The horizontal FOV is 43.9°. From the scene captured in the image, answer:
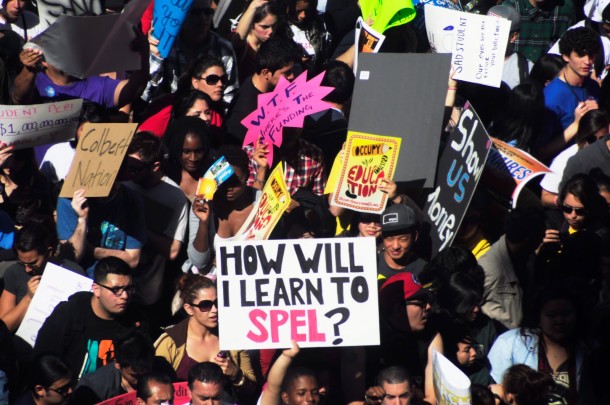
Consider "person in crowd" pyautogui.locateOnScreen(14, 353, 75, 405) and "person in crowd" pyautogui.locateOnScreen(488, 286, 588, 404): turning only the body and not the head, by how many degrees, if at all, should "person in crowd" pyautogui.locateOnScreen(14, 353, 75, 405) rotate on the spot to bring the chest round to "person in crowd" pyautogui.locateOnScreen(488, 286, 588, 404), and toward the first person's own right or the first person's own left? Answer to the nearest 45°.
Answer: approximately 45° to the first person's own left

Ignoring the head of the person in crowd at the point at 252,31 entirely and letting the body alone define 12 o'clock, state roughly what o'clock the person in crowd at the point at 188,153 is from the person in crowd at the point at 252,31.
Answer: the person in crowd at the point at 188,153 is roughly at 2 o'clock from the person in crowd at the point at 252,31.

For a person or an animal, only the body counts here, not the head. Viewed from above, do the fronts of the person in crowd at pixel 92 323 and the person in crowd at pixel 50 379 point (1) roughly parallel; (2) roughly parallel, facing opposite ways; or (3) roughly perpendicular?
roughly parallel

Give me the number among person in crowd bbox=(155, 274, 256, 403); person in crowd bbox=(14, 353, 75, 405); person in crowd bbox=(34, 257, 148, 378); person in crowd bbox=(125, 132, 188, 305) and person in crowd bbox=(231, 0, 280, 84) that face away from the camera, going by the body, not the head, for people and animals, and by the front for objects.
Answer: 0

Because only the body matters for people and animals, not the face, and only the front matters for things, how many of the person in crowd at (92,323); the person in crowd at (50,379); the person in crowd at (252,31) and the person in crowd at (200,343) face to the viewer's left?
0

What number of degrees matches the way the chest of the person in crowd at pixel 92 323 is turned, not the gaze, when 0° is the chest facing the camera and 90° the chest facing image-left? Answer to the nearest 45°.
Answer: approximately 315°

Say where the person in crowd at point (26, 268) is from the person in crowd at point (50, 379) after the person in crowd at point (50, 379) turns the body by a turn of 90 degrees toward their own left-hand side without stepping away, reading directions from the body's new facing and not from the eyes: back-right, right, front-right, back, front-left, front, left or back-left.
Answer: front-left

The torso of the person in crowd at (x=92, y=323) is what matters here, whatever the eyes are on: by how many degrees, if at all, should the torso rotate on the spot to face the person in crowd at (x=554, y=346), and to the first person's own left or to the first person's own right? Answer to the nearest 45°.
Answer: approximately 45° to the first person's own left

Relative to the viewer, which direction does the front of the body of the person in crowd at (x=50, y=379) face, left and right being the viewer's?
facing the viewer and to the right of the viewer

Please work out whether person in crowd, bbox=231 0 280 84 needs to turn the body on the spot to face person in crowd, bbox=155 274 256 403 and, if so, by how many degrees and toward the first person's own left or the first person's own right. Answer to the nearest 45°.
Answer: approximately 45° to the first person's own right

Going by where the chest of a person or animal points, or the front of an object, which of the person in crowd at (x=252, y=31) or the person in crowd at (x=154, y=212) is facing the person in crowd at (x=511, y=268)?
the person in crowd at (x=252, y=31)

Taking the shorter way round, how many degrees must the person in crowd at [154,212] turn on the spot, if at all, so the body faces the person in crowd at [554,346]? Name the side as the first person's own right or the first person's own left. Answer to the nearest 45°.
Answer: approximately 90° to the first person's own left

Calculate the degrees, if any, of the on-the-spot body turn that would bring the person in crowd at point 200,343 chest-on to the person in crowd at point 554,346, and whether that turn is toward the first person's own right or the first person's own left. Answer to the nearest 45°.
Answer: approximately 45° to the first person's own left

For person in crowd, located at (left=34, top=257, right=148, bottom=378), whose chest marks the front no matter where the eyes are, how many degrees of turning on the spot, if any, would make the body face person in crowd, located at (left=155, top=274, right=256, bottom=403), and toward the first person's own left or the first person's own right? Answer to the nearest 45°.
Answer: approximately 45° to the first person's own left

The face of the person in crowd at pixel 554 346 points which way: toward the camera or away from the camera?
toward the camera

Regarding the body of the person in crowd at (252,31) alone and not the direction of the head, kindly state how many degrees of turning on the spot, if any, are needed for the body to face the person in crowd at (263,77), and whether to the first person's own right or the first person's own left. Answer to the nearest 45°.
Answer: approximately 45° to the first person's own right

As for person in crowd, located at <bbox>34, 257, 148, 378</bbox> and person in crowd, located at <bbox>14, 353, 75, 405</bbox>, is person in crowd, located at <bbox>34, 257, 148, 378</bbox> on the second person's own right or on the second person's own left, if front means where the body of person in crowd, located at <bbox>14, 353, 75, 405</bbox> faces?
on the second person's own left

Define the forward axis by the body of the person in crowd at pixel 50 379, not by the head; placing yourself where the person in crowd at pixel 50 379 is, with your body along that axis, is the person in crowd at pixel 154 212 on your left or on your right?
on your left

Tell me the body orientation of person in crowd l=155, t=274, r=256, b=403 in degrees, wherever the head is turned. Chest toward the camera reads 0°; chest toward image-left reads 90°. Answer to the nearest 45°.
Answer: approximately 315°

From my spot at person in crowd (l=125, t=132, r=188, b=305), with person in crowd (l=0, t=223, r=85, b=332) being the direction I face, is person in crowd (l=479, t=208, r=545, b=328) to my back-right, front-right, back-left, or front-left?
back-left
